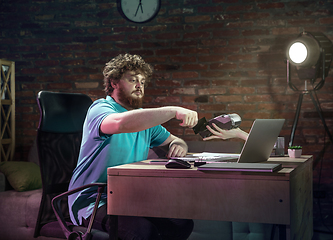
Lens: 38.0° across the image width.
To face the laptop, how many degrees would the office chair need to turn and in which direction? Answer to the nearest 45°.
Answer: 0° — it already faces it

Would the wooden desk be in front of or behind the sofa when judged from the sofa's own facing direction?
in front

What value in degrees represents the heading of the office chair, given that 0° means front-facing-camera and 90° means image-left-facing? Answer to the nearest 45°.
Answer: approximately 315°

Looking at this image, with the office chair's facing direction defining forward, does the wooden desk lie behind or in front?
in front

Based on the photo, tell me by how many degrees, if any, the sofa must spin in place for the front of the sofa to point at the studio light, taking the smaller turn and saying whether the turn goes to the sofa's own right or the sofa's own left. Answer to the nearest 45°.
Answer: approximately 90° to the sofa's own left

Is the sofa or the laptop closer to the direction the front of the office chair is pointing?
the laptop

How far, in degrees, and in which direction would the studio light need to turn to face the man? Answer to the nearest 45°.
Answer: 0° — it already faces them

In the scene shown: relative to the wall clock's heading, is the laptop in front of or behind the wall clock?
in front

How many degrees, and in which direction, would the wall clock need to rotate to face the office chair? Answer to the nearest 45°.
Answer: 0° — it already faces it

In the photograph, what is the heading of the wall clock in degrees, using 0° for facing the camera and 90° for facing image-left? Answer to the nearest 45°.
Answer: approximately 0°

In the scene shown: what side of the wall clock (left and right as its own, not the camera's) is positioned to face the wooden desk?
front

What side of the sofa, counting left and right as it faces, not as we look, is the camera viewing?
front
